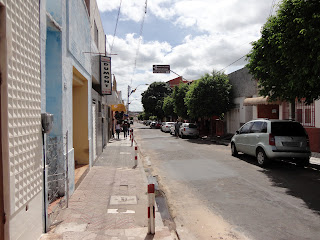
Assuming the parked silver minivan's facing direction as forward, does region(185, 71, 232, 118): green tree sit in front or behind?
in front

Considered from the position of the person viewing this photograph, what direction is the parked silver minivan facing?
facing away from the viewer and to the left of the viewer

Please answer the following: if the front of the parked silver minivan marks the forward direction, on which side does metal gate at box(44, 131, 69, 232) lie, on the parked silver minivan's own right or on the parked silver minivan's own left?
on the parked silver minivan's own left

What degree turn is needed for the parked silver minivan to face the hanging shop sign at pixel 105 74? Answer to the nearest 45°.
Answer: approximately 45° to its left

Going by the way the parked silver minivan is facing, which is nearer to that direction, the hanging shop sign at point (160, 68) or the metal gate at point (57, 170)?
the hanging shop sign

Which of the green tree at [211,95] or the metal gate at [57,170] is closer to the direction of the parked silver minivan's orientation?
the green tree

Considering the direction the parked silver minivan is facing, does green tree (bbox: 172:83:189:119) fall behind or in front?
in front

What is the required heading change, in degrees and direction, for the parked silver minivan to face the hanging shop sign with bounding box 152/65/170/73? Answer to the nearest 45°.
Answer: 0° — it already faces it
